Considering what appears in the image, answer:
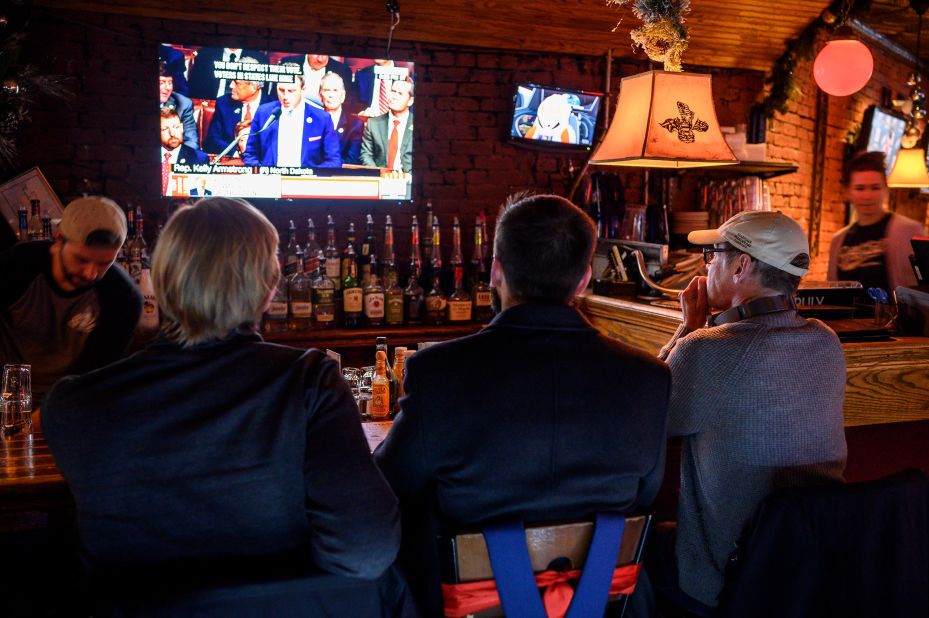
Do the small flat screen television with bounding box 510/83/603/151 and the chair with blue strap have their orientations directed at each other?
yes

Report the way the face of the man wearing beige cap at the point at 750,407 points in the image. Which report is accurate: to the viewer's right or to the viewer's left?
to the viewer's left

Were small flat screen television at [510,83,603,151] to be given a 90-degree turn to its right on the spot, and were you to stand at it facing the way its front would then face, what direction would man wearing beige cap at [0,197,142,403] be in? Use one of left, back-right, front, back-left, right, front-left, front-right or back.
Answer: front-left

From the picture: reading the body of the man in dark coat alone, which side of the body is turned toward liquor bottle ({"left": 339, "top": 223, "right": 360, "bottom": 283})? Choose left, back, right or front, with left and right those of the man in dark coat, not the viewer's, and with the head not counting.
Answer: front

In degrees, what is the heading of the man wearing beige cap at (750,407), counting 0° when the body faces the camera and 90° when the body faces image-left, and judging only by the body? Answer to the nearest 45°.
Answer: approximately 135°

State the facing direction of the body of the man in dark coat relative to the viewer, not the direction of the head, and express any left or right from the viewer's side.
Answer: facing away from the viewer

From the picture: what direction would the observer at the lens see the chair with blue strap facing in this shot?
facing away from the viewer

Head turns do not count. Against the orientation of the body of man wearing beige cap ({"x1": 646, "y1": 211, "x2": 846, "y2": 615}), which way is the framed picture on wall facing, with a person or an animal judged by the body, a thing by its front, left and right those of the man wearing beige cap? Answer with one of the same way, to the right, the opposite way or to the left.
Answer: the opposite way

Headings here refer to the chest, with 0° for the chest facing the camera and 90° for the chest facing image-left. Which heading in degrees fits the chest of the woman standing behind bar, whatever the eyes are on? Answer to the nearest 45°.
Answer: approximately 0°

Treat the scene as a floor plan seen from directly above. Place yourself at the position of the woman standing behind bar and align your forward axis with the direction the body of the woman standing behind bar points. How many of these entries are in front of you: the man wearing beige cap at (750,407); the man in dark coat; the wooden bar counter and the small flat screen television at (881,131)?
3

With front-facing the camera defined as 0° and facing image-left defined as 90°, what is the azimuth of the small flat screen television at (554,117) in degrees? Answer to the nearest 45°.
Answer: approximately 0°
